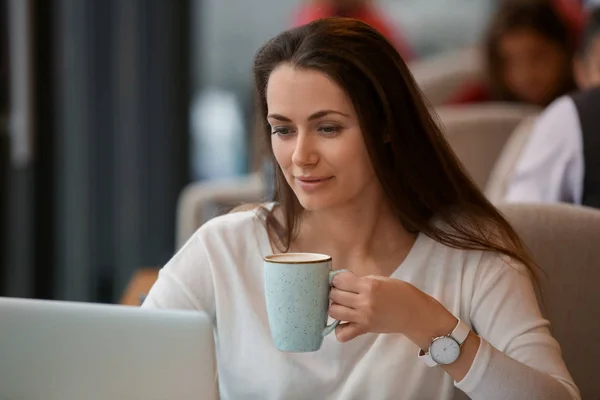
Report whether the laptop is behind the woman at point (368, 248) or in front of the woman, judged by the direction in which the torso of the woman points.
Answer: in front

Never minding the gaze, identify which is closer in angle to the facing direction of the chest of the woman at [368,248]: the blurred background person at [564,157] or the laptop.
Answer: the laptop

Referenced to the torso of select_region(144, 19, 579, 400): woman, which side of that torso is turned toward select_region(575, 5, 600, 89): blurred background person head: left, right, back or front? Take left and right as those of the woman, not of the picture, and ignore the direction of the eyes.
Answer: back

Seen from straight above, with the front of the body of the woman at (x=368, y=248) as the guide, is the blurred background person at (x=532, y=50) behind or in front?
behind

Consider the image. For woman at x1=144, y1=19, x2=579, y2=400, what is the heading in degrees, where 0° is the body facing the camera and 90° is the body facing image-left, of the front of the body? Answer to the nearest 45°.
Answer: approximately 45°

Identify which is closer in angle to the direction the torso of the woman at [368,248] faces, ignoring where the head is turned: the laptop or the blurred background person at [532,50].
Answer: the laptop

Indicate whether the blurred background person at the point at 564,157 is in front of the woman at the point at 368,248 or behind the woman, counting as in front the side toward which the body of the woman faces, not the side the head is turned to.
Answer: behind
